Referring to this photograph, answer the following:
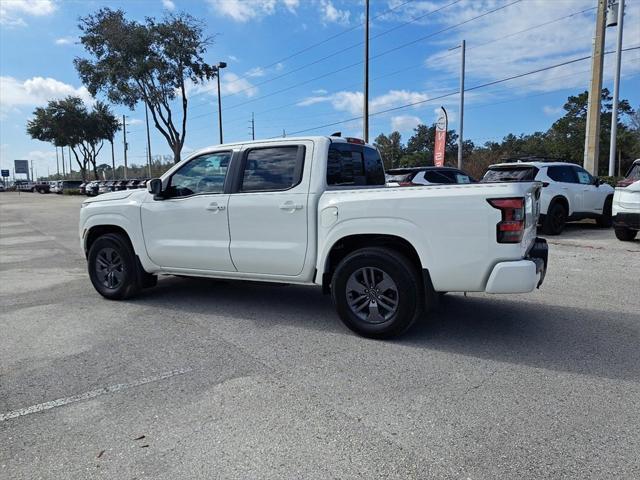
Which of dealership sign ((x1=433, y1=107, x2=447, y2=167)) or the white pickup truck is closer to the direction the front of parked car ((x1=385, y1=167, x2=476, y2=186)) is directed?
the dealership sign

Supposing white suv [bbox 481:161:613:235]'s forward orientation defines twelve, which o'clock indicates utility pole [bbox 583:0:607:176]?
The utility pole is roughly at 11 o'clock from the white suv.

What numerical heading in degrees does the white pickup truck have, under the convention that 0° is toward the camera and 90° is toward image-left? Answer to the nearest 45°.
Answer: approximately 135°

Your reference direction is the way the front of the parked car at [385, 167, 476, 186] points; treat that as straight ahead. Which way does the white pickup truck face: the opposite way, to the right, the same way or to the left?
to the left

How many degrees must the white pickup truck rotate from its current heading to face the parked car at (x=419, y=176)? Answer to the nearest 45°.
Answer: approximately 45° to its right

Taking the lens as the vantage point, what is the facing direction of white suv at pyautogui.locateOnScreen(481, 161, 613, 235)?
facing away from the viewer and to the right of the viewer

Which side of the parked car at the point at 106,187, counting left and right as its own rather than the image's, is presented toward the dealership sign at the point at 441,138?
left

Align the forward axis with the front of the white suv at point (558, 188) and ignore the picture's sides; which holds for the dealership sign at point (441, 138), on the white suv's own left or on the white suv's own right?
on the white suv's own left

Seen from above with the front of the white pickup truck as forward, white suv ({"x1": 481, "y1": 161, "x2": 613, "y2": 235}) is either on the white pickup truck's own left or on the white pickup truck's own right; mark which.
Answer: on the white pickup truck's own right
